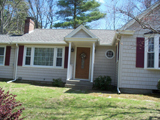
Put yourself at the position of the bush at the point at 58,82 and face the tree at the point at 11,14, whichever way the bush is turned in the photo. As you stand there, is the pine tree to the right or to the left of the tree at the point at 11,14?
right

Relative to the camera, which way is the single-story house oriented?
toward the camera

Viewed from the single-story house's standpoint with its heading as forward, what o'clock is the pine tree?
The pine tree is roughly at 6 o'clock from the single-story house.

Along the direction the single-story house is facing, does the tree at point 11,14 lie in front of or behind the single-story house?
behind

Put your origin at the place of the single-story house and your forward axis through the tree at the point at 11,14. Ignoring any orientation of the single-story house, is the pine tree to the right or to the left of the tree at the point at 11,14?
right
